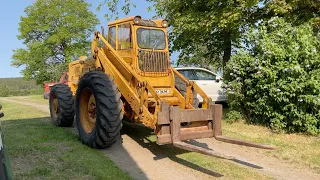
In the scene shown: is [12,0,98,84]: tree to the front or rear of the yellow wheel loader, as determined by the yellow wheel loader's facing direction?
to the rear

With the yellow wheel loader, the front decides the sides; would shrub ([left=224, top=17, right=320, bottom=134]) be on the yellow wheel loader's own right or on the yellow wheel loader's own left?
on the yellow wheel loader's own left

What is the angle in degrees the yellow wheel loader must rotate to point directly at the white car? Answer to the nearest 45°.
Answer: approximately 135° to its left

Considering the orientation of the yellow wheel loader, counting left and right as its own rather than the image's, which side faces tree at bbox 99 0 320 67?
left

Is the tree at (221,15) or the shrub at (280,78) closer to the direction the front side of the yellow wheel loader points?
the shrub

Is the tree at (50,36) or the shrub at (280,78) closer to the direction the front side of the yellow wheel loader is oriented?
the shrub

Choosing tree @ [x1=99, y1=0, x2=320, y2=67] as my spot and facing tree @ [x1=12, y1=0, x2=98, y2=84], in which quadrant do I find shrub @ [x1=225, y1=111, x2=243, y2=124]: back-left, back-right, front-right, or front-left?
back-left

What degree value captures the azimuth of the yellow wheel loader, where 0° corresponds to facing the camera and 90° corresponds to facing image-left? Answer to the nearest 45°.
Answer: approximately 315°

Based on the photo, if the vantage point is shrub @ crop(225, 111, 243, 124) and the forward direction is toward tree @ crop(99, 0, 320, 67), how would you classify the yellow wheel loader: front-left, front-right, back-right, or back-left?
back-left
